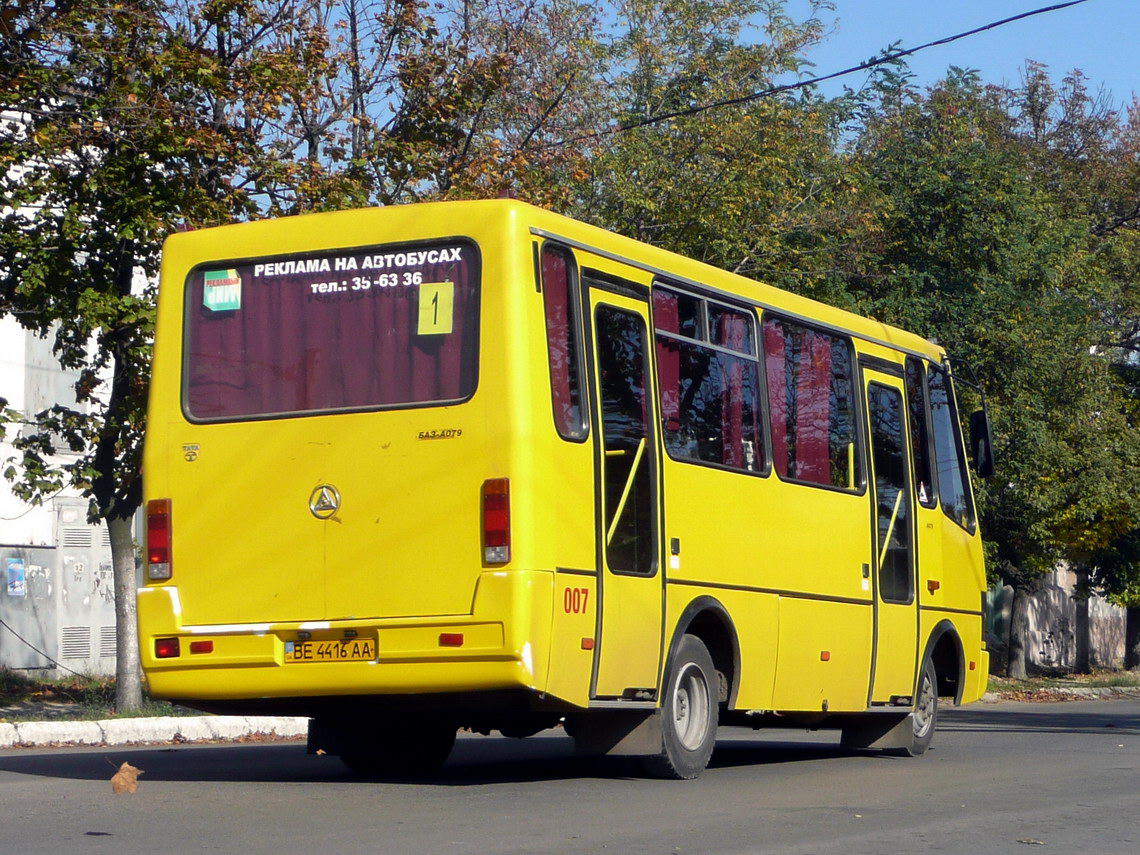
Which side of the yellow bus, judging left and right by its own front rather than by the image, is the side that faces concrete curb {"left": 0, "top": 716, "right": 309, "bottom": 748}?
left

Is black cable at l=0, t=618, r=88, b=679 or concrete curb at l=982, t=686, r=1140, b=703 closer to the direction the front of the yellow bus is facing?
the concrete curb

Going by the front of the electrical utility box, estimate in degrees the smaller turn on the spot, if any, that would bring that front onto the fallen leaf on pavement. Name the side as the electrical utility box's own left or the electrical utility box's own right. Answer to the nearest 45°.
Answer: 0° — it already faces it

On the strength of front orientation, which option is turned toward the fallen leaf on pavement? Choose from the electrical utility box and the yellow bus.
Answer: the electrical utility box

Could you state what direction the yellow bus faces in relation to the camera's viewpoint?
facing away from the viewer and to the right of the viewer

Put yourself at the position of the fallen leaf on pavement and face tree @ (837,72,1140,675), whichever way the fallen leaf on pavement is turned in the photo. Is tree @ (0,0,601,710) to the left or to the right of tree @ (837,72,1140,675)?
left

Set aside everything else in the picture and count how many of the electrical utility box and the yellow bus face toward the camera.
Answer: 1

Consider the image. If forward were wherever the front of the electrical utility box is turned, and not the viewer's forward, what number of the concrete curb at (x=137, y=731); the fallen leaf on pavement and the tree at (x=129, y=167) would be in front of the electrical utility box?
3

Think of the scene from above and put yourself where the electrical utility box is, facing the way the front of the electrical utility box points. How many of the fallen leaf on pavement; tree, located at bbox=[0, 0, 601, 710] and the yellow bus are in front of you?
3

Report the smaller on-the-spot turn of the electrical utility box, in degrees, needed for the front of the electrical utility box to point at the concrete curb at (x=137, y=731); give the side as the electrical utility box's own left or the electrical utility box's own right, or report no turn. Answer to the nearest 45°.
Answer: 0° — it already faces it

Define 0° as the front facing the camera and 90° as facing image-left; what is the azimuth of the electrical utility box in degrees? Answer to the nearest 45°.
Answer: approximately 0°
